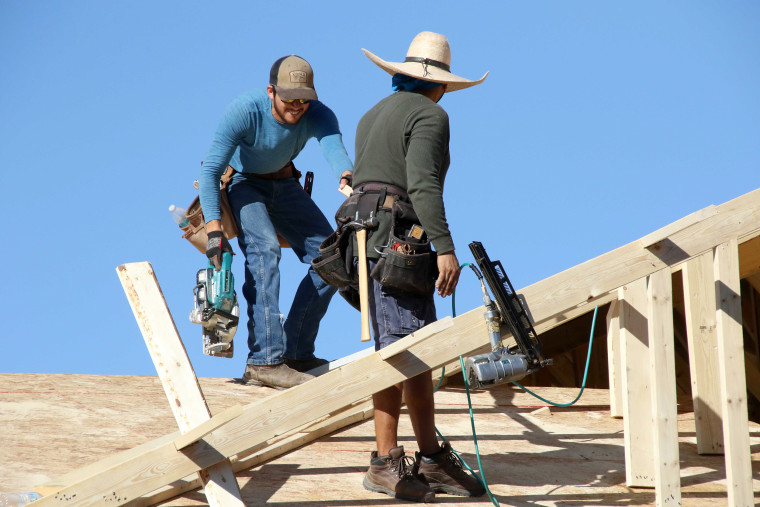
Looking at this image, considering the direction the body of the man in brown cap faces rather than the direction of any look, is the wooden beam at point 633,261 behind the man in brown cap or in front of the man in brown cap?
in front

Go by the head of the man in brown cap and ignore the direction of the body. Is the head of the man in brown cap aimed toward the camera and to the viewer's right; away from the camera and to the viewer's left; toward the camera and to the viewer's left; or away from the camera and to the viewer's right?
toward the camera and to the viewer's right

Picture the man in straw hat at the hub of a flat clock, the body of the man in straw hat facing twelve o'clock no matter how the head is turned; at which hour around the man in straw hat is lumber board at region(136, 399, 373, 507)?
The lumber board is roughly at 9 o'clock from the man in straw hat.

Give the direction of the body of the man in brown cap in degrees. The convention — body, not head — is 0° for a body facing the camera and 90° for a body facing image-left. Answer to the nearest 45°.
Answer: approximately 315°

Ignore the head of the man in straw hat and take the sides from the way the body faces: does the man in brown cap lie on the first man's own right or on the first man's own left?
on the first man's own left

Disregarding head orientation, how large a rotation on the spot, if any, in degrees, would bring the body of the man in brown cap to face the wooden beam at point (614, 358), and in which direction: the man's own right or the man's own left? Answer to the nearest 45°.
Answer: approximately 45° to the man's own left

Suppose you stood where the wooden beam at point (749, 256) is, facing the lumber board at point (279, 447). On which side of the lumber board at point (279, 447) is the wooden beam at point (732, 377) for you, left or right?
left

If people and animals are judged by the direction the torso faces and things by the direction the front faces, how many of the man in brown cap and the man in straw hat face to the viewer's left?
0
